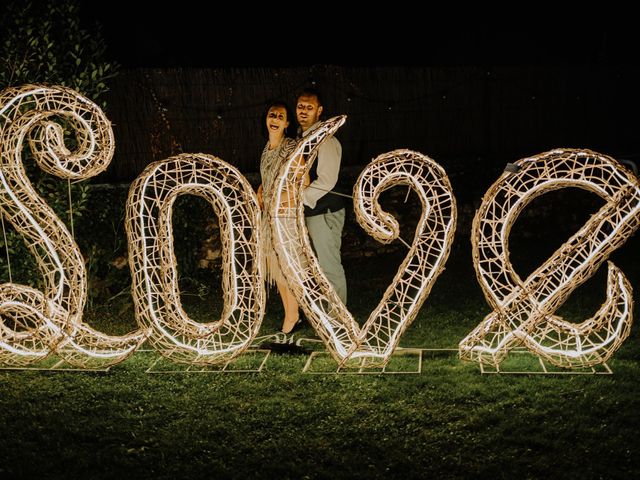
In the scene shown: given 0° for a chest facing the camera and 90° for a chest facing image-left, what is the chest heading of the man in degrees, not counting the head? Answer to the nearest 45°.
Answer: approximately 45°

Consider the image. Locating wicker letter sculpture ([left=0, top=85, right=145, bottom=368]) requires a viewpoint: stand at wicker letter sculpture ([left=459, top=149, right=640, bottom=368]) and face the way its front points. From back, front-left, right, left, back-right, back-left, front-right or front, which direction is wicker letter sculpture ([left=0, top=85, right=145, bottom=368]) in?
right

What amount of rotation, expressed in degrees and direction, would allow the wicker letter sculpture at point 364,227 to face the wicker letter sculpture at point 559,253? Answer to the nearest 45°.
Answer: approximately 90° to its left

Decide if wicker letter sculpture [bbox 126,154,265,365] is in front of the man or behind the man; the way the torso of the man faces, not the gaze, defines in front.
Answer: in front

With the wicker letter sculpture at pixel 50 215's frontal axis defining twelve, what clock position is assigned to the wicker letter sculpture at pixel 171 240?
the wicker letter sculpture at pixel 171 240 is roughly at 10 o'clock from the wicker letter sculpture at pixel 50 215.

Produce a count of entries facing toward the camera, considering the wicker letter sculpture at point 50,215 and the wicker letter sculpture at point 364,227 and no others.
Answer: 2

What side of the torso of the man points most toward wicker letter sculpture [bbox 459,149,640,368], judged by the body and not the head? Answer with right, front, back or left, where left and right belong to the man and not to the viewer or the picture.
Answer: left

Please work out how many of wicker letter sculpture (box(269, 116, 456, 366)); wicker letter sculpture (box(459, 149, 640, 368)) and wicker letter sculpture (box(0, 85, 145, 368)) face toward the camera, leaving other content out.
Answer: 3

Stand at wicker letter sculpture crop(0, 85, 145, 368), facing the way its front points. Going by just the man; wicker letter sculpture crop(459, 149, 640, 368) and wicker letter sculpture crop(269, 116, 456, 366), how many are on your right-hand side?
0

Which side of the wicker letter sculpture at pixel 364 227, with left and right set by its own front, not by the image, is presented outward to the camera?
front

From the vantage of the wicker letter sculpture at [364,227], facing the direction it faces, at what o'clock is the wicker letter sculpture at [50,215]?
the wicker letter sculpture at [50,215] is roughly at 3 o'clock from the wicker letter sculpture at [364,227].

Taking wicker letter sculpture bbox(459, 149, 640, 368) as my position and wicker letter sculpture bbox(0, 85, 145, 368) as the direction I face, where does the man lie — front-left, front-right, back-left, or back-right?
front-right

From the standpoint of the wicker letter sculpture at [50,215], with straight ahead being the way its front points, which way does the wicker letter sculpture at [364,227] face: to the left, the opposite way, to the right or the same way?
the same way

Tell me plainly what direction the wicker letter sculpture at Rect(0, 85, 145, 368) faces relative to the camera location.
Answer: facing the viewer

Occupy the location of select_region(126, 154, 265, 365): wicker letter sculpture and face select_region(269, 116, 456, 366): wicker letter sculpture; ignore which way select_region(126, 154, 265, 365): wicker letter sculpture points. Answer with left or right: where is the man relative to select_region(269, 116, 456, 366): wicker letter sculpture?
left

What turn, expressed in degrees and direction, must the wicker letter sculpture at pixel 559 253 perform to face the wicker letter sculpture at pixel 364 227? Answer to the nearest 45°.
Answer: approximately 90° to its right
